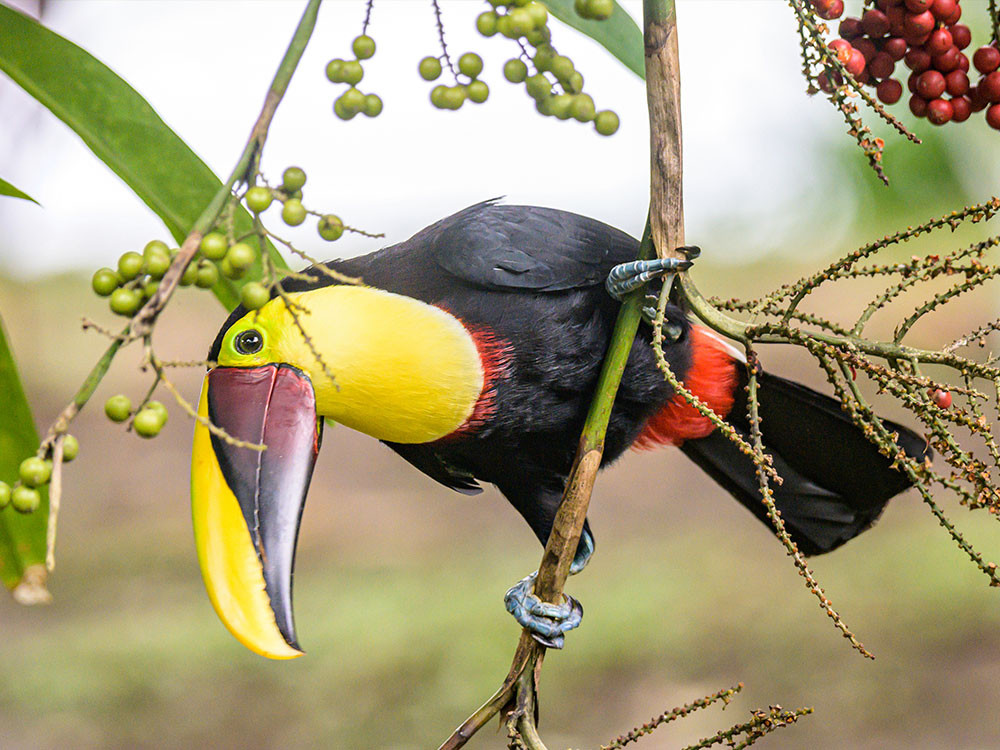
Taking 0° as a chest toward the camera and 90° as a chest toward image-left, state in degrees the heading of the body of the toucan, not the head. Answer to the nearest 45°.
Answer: approximately 90°
